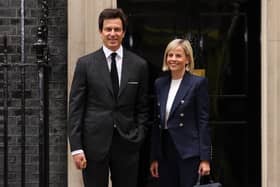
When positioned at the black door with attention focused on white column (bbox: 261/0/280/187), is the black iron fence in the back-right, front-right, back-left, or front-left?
back-right

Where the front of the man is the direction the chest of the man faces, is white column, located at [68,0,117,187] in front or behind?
behind

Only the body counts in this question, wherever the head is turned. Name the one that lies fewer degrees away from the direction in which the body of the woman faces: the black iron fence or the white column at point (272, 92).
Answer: the black iron fence

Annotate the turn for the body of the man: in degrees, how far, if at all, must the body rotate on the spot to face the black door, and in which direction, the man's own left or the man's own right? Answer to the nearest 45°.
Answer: approximately 135° to the man's own left

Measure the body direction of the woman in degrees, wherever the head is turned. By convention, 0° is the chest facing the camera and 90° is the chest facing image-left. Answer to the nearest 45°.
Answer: approximately 45°

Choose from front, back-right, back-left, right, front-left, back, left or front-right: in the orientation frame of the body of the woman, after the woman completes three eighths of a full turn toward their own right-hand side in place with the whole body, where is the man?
left

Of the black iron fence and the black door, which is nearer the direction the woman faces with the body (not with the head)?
the black iron fence
